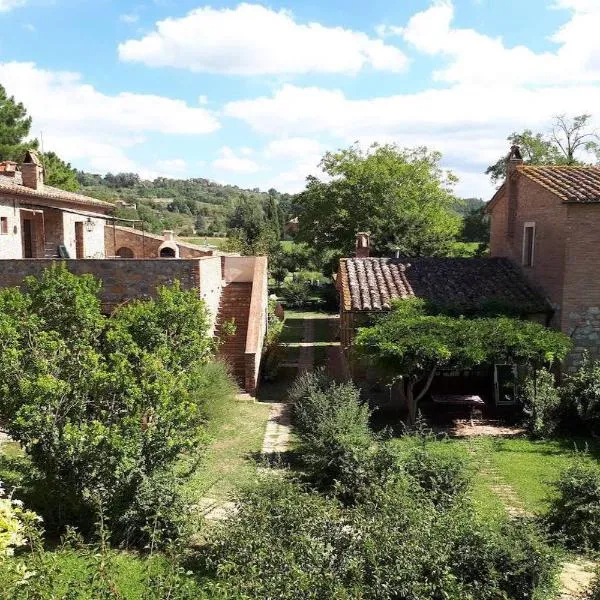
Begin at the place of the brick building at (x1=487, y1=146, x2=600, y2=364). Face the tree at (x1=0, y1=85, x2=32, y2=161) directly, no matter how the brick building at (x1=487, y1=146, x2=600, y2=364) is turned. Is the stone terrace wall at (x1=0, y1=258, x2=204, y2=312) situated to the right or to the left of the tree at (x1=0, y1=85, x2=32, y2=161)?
left

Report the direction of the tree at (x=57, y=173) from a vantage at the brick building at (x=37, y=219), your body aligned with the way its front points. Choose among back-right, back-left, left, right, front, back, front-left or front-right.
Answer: back-left

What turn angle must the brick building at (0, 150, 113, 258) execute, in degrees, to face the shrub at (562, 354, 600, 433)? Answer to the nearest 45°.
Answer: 0° — it already faces it

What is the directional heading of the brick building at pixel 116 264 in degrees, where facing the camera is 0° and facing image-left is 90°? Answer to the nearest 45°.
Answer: approximately 315°

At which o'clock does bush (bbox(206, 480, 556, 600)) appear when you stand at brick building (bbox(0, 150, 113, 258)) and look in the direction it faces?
The bush is roughly at 1 o'clock from the brick building.

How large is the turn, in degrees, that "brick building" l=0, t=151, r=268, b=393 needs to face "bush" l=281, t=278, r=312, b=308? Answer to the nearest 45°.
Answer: approximately 90° to its left

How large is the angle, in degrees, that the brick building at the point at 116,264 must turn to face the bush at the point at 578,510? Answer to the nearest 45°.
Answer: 0° — it already faces it

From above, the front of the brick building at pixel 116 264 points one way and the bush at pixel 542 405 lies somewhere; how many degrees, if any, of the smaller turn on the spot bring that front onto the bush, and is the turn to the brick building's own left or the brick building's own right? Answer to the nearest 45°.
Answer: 0° — it already faces it

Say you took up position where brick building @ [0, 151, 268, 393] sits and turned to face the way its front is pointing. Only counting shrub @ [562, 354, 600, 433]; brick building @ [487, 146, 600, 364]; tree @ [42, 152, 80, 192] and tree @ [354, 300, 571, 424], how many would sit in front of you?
3

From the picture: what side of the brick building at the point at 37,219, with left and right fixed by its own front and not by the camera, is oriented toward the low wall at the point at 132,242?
left

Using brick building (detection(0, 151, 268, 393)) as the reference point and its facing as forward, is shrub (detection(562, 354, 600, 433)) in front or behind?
in front

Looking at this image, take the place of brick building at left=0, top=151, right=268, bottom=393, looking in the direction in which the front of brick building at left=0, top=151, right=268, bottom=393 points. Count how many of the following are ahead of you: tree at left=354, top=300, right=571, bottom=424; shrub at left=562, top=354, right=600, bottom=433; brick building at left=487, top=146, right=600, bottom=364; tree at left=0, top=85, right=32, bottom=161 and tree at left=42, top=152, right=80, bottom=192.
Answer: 3

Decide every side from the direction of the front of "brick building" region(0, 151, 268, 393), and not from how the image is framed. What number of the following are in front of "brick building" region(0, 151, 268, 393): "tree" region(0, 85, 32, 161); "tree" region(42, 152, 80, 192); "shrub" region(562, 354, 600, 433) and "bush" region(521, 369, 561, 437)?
2

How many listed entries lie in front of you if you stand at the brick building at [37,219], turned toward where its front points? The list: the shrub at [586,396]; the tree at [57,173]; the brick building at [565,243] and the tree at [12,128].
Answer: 2

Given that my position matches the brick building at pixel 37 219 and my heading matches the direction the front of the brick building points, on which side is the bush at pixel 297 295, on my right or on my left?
on my left

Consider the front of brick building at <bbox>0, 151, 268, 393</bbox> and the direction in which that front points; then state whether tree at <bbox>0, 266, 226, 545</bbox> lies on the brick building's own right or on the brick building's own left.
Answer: on the brick building's own right

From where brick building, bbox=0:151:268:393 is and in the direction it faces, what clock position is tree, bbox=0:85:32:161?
The tree is roughly at 7 o'clock from the brick building.
